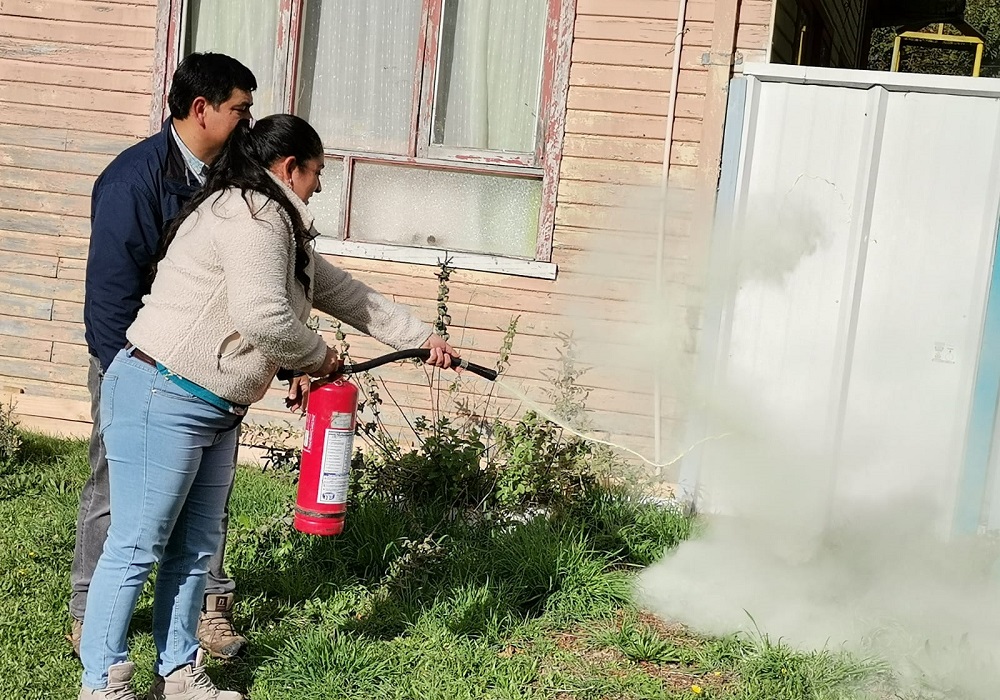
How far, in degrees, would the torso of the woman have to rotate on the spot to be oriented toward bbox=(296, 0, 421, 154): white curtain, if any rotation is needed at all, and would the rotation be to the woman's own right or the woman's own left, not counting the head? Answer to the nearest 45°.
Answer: approximately 90° to the woman's own left

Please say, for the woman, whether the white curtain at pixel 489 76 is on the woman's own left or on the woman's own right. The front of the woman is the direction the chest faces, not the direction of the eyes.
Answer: on the woman's own left

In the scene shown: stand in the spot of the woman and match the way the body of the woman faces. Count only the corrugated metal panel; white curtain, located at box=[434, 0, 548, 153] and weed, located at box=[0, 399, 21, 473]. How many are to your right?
0

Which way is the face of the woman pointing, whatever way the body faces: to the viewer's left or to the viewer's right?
to the viewer's right

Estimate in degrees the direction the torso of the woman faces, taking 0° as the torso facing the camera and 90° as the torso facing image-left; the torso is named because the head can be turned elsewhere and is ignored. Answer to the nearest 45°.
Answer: approximately 270°

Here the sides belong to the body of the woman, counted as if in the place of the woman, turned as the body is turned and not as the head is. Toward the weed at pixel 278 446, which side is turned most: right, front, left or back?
left

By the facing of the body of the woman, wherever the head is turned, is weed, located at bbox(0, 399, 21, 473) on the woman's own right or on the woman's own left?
on the woman's own left

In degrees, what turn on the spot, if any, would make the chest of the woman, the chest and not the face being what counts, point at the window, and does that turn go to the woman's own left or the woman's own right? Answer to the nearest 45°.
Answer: approximately 90° to the woman's own left

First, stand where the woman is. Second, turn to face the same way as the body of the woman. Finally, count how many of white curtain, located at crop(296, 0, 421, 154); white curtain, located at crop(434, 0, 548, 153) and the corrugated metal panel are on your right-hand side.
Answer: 0

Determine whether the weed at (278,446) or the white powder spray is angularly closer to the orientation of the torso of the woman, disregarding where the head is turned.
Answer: the white powder spray

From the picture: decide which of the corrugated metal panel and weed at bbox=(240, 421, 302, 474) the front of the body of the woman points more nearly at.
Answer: the corrugated metal panel

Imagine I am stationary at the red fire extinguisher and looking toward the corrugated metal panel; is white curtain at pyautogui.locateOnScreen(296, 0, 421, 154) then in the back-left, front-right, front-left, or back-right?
front-left

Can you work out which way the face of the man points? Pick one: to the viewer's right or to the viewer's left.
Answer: to the viewer's right
